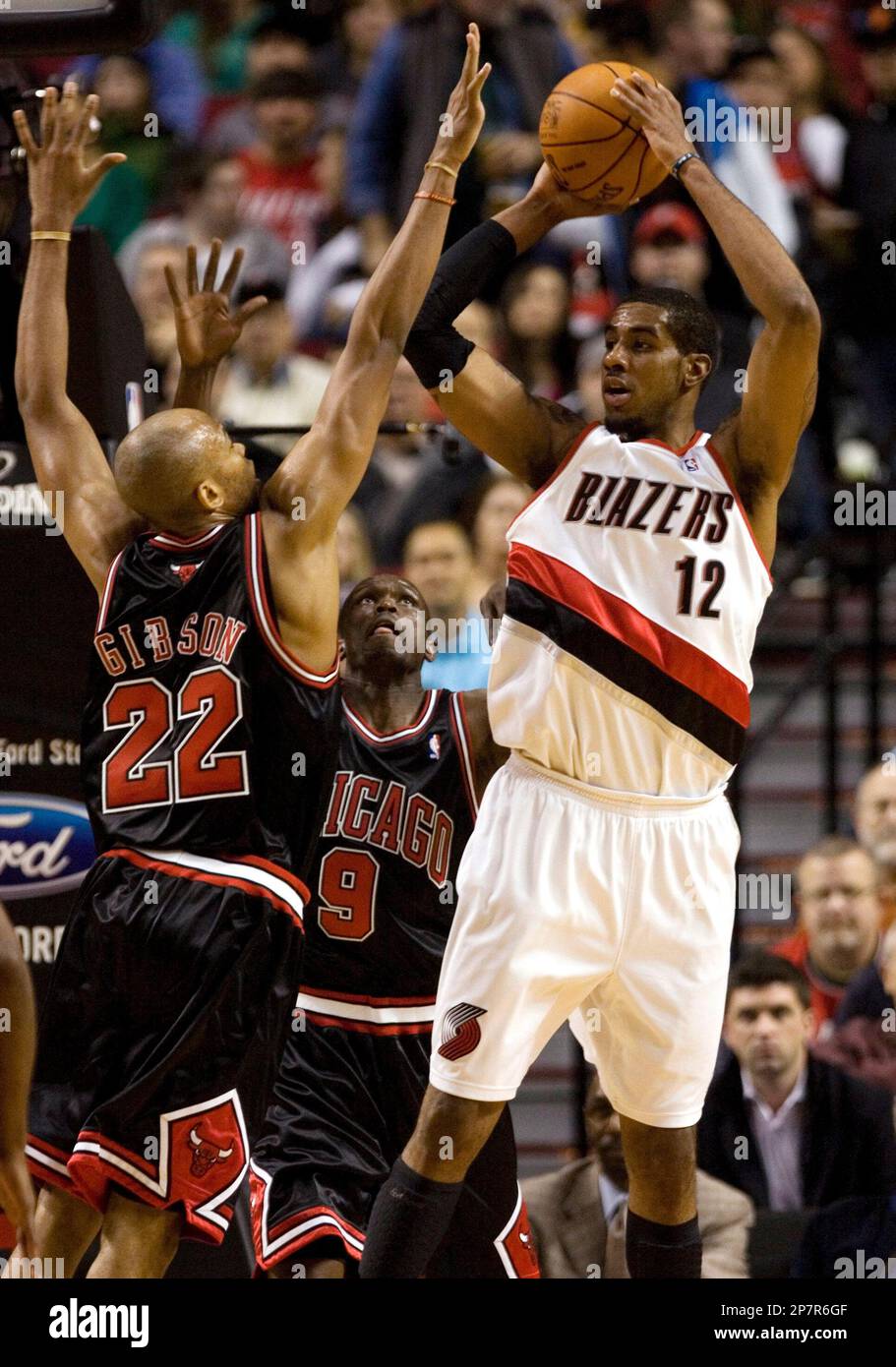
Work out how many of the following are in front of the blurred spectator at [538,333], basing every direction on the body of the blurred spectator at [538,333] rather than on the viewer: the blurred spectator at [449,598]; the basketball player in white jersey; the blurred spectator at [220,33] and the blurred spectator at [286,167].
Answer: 2

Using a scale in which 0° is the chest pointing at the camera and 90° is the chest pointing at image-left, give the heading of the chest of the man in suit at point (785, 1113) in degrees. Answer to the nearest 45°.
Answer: approximately 0°

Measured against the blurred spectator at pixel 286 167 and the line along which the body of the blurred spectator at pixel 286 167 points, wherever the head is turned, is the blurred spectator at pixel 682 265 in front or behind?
in front

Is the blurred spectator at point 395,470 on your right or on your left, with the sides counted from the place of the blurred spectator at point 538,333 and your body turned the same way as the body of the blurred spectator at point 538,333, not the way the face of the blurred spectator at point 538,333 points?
on your right

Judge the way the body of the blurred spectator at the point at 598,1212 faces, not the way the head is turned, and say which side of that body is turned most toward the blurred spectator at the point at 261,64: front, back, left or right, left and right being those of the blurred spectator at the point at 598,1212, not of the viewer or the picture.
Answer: back

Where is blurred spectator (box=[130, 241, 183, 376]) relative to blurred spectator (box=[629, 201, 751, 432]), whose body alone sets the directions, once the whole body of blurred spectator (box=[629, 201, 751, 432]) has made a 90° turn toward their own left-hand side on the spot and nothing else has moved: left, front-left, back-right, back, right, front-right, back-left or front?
back

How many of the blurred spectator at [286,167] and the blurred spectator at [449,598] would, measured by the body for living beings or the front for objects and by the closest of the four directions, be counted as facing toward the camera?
2

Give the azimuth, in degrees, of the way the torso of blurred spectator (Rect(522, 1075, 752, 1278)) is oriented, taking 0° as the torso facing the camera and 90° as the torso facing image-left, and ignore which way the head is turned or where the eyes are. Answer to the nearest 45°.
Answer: approximately 0°
